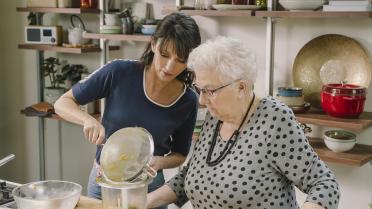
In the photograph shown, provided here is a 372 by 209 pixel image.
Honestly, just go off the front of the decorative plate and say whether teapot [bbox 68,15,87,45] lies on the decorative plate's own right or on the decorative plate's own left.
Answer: on the decorative plate's own right

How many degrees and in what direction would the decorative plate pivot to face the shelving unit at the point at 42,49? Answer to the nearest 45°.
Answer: approximately 90° to its right

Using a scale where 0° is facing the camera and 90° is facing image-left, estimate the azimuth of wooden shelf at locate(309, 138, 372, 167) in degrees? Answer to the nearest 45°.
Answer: approximately 0°

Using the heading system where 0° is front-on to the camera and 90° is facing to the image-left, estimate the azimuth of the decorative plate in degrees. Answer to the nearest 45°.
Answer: approximately 0°

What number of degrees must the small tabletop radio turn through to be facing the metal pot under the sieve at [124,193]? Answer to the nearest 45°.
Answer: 0° — it already faces it

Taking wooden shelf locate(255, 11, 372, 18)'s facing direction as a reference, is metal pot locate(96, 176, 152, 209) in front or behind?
in front

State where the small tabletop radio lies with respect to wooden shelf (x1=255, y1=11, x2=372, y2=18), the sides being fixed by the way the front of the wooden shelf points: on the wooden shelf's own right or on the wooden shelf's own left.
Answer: on the wooden shelf's own right
